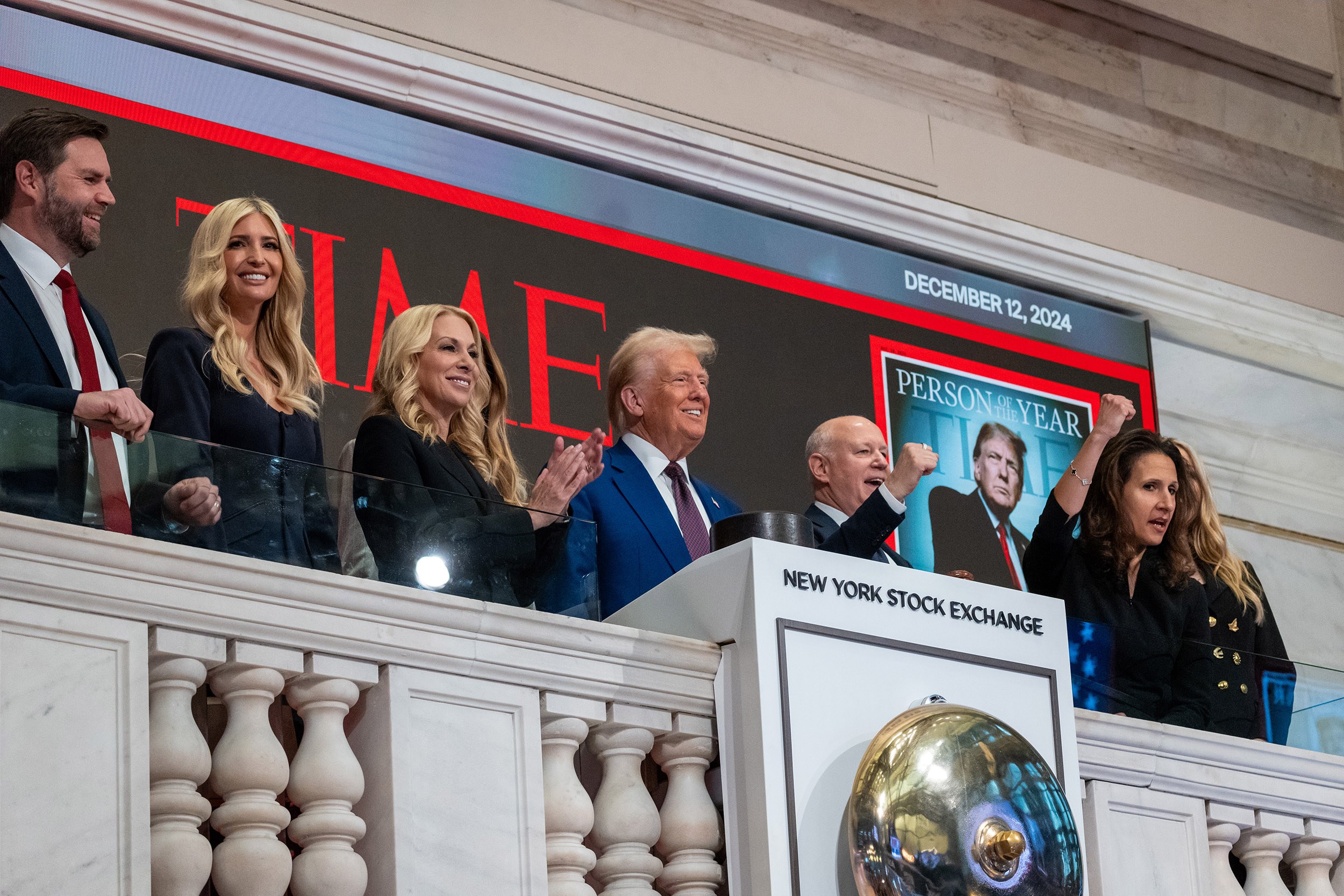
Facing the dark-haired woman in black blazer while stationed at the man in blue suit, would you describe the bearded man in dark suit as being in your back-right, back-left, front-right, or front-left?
back-right

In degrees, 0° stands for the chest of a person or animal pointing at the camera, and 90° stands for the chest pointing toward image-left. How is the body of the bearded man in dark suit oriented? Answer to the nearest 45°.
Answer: approximately 315°

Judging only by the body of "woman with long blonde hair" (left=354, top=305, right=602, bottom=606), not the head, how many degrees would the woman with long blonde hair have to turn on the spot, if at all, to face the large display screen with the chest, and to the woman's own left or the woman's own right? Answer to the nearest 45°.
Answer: approximately 135° to the woman's own left

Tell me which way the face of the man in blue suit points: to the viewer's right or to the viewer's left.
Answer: to the viewer's right

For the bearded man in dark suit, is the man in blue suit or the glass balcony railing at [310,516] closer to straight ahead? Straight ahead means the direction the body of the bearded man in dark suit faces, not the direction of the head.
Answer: the glass balcony railing

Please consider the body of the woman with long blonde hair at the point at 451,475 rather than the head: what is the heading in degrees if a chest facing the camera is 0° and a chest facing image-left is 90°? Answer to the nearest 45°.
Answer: approximately 315°
